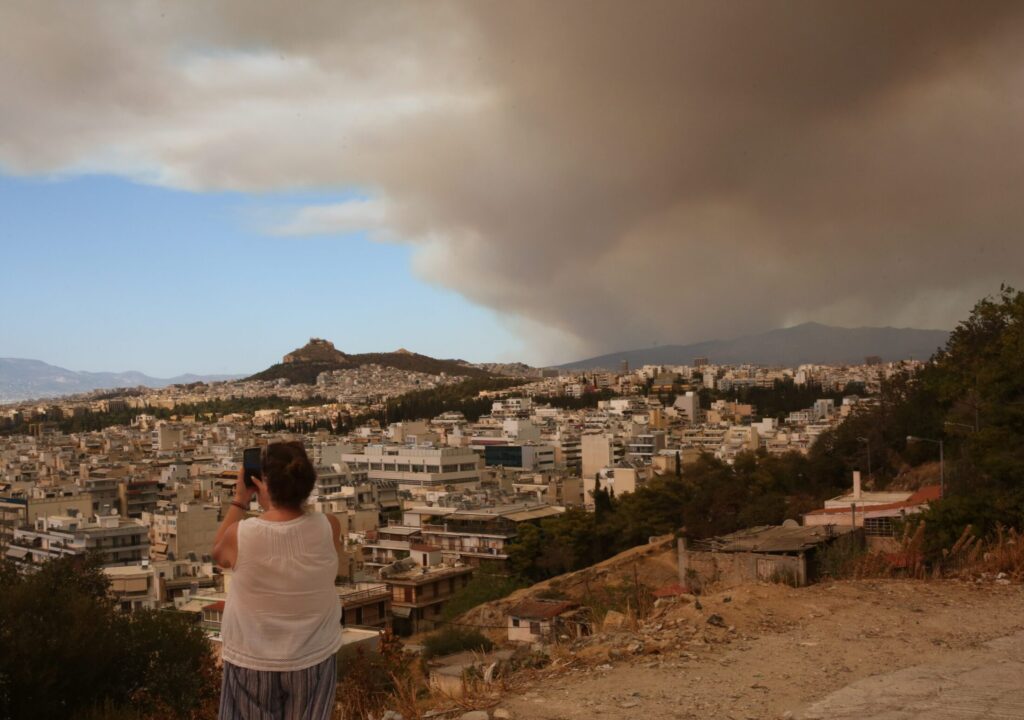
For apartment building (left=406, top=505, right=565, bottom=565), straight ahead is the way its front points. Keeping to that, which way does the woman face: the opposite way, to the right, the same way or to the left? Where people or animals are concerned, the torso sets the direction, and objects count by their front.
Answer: the opposite way

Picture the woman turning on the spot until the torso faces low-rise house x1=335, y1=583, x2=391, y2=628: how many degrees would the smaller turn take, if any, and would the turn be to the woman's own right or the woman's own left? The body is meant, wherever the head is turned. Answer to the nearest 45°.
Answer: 0° — they already face it

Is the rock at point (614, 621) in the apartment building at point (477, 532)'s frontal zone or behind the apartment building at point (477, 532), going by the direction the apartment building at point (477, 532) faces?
frontal zone

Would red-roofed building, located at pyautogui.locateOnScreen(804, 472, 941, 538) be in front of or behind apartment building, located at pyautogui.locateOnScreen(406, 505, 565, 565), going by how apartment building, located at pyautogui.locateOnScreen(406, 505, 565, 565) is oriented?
in front

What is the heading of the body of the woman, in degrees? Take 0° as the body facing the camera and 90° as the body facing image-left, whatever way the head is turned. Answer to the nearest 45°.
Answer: approximately 180°

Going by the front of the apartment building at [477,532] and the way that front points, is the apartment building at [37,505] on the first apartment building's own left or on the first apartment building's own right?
on the first apartment building's own right

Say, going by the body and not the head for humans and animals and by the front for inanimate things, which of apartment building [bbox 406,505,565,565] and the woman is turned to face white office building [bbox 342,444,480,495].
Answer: the woman

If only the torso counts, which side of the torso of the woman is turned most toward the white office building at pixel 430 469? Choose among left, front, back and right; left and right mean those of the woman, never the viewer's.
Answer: front

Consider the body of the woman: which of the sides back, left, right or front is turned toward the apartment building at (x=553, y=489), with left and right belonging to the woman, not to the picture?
front

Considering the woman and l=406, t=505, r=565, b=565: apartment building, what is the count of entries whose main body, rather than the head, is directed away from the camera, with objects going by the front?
1

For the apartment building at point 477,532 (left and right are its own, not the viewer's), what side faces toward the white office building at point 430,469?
back

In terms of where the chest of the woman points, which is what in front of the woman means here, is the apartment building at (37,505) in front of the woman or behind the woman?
in front

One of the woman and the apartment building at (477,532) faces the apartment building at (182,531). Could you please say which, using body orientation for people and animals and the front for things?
the woman

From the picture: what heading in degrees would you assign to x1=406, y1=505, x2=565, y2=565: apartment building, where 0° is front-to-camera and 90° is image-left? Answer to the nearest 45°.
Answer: approximately 0°
